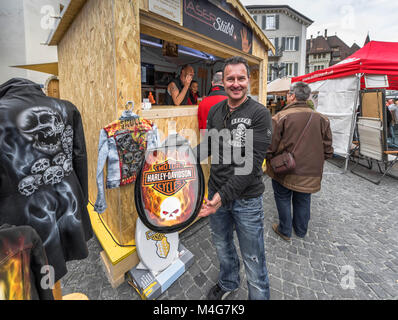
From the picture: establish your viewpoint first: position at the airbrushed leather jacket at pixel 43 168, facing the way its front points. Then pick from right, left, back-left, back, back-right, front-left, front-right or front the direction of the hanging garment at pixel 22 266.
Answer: back

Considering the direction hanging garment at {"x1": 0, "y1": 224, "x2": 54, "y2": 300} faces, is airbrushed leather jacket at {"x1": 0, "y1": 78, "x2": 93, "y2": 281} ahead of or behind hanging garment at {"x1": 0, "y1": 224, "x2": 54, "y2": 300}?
ahead

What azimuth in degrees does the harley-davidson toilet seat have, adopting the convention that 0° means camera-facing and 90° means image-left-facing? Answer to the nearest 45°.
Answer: approximately 0°

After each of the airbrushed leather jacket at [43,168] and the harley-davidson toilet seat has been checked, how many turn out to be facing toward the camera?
1

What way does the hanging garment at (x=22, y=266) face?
away from the camera

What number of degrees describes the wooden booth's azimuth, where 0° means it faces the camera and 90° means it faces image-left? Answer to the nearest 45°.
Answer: approximately 315°

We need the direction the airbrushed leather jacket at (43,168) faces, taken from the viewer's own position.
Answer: facing away from the viewer

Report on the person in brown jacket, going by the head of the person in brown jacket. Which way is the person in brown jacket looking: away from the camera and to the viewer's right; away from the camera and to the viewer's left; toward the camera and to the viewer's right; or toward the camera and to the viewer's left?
away from the camera and to the viewer's left

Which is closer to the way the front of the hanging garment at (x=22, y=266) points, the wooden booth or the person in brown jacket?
the wooden booth
